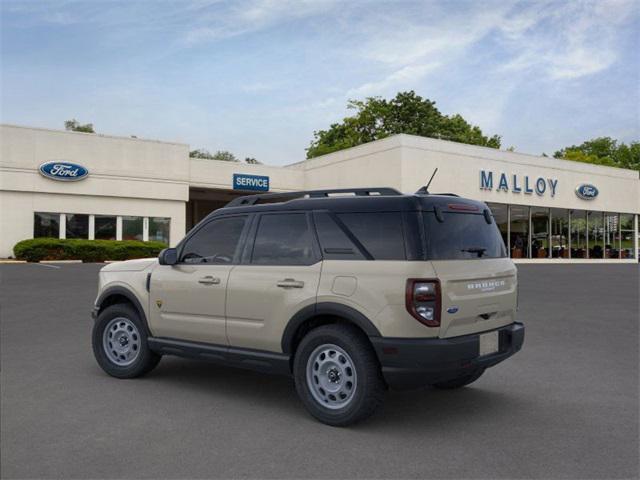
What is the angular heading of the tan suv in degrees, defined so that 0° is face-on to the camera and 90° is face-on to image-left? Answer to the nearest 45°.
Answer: approximately 135°

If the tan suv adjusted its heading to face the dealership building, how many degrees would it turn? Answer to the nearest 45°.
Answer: approximately 45° to its right

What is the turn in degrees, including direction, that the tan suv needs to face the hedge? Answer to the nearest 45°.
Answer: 0° — it already faces it
